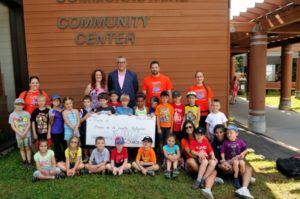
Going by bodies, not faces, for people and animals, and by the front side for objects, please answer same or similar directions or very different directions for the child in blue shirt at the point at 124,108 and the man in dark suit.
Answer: same or similar directions

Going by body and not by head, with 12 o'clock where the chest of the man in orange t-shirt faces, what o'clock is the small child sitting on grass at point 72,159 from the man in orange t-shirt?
The small child sitting on grass is roughly at 2 o'clock from the man in orange t-shirt.

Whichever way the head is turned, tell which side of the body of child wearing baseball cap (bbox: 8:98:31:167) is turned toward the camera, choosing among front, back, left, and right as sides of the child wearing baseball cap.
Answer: front

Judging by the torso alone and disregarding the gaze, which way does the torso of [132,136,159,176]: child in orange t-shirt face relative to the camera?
toward the camera

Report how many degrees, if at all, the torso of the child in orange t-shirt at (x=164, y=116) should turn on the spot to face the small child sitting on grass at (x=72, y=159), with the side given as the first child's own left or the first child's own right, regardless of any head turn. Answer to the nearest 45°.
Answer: approximately 90° to the first child's own right

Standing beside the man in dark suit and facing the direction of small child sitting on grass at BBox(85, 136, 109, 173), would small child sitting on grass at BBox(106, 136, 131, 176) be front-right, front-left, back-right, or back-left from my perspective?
front-left

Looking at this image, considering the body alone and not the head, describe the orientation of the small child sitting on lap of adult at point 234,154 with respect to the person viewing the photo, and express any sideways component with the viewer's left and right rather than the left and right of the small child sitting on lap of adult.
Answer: facing the viewer

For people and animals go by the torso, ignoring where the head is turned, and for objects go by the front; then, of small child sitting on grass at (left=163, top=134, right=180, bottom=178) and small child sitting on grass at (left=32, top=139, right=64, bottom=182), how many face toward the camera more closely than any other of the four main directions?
2

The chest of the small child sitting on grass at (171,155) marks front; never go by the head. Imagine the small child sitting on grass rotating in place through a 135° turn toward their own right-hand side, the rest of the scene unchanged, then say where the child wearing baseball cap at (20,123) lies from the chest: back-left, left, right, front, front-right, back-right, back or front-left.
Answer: front-left

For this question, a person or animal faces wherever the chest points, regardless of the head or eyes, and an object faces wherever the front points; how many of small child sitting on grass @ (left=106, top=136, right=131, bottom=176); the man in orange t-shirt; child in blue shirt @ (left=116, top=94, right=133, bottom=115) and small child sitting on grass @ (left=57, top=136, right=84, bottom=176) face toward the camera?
4

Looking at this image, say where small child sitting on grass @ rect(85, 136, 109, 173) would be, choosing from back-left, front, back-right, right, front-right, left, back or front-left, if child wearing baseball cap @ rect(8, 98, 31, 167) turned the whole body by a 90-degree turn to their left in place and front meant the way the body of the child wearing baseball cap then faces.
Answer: front-right

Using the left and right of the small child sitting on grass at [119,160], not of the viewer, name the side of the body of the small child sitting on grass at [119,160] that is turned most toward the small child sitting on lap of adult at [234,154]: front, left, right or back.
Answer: left

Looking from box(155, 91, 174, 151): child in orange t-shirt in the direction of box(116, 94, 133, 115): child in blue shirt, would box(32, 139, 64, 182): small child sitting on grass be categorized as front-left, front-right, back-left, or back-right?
front-left
